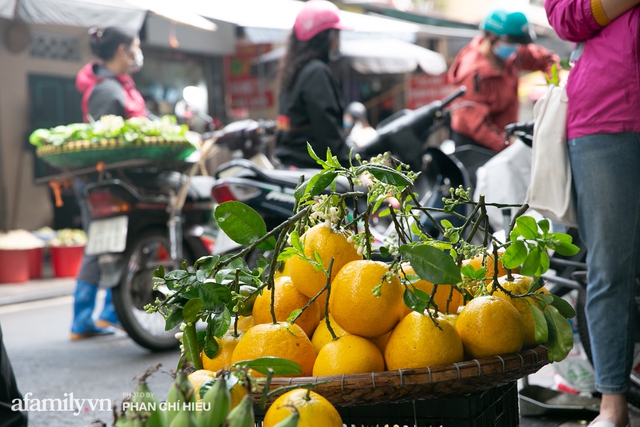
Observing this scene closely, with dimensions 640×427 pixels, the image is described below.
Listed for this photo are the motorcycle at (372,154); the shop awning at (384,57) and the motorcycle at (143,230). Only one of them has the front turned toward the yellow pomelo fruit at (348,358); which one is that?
the shop awning

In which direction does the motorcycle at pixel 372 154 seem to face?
to the viewer's right

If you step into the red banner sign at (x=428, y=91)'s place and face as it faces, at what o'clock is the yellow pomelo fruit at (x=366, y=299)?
The yellow pomelo fruit is roughly at 12 o'clock from the red banner sign.

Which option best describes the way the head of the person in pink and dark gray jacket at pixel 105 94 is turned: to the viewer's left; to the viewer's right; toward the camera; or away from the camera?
to the viewer's right

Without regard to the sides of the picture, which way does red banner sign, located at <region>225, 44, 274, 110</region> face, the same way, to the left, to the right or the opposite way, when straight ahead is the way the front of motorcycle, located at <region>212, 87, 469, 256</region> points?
to the right

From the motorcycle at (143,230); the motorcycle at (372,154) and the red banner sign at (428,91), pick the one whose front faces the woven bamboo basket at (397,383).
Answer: the red banner sign

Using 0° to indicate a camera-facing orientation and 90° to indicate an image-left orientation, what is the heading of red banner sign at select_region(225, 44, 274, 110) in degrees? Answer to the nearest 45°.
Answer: approximately 0°
